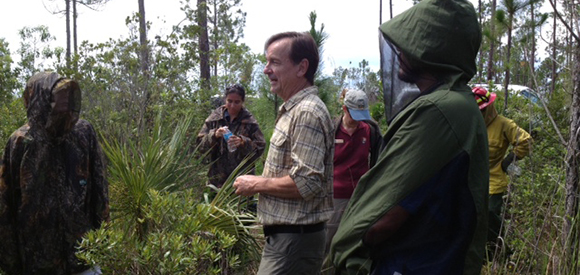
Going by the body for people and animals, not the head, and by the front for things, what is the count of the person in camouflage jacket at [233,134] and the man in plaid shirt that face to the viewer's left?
1

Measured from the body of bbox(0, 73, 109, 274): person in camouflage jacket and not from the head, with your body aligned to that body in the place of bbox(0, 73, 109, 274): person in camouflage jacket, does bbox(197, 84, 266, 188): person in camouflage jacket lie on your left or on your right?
on your left

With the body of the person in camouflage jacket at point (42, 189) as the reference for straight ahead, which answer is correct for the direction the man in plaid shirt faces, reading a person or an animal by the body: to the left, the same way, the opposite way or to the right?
the opposite way

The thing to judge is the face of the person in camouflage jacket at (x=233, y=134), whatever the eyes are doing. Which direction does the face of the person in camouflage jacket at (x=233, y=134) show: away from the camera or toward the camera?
toward the camera

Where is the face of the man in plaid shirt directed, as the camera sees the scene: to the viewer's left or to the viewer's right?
to the viewer's left

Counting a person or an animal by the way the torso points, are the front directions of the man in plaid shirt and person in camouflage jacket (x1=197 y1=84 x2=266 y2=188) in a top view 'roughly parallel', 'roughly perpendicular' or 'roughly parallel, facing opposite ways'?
roughly perpendicular

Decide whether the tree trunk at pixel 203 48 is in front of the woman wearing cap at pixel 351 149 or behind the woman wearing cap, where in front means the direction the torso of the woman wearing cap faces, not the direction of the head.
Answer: behind

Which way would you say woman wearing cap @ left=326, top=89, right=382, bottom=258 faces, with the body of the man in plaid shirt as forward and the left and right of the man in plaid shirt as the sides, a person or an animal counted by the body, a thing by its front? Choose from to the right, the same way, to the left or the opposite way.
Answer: to the left

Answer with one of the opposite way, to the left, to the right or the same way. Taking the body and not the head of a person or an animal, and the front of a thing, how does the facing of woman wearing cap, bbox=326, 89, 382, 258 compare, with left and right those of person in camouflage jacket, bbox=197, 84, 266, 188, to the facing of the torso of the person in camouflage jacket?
the same way

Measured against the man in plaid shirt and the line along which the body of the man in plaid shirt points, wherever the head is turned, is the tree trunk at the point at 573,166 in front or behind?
behind

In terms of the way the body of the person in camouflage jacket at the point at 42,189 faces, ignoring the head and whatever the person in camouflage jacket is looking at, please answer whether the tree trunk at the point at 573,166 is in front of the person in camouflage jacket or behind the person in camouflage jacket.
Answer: in front

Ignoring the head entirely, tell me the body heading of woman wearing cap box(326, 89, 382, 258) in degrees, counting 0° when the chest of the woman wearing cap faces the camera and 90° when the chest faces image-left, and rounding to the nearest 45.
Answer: approximately 0°

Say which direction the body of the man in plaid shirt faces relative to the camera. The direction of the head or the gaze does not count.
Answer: to the viewer's left
